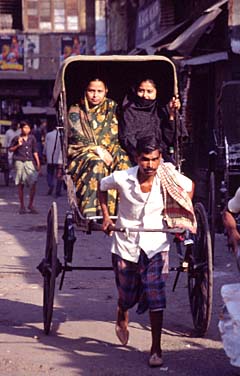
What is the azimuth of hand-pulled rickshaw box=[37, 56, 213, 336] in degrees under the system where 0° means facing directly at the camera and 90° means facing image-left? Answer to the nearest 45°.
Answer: approximately 0°

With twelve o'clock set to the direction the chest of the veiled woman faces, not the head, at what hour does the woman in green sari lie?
The woman in green sari is roughly at 2 o'clock from the veiled woman.

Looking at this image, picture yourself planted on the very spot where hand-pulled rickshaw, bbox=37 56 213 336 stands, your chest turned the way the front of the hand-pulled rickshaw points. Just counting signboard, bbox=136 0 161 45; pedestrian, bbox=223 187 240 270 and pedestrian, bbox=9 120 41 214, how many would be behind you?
2

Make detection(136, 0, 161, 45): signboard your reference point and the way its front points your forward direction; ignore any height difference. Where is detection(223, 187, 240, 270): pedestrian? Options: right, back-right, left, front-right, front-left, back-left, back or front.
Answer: front-left

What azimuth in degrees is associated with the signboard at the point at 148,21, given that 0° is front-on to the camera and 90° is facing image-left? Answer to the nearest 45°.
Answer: approximately 45°
